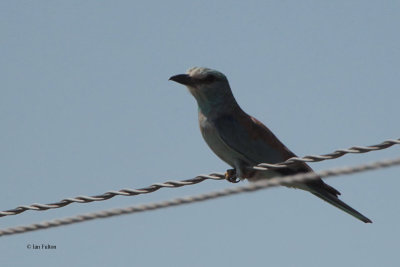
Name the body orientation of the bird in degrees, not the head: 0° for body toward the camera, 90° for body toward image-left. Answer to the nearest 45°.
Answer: approximately 90°
